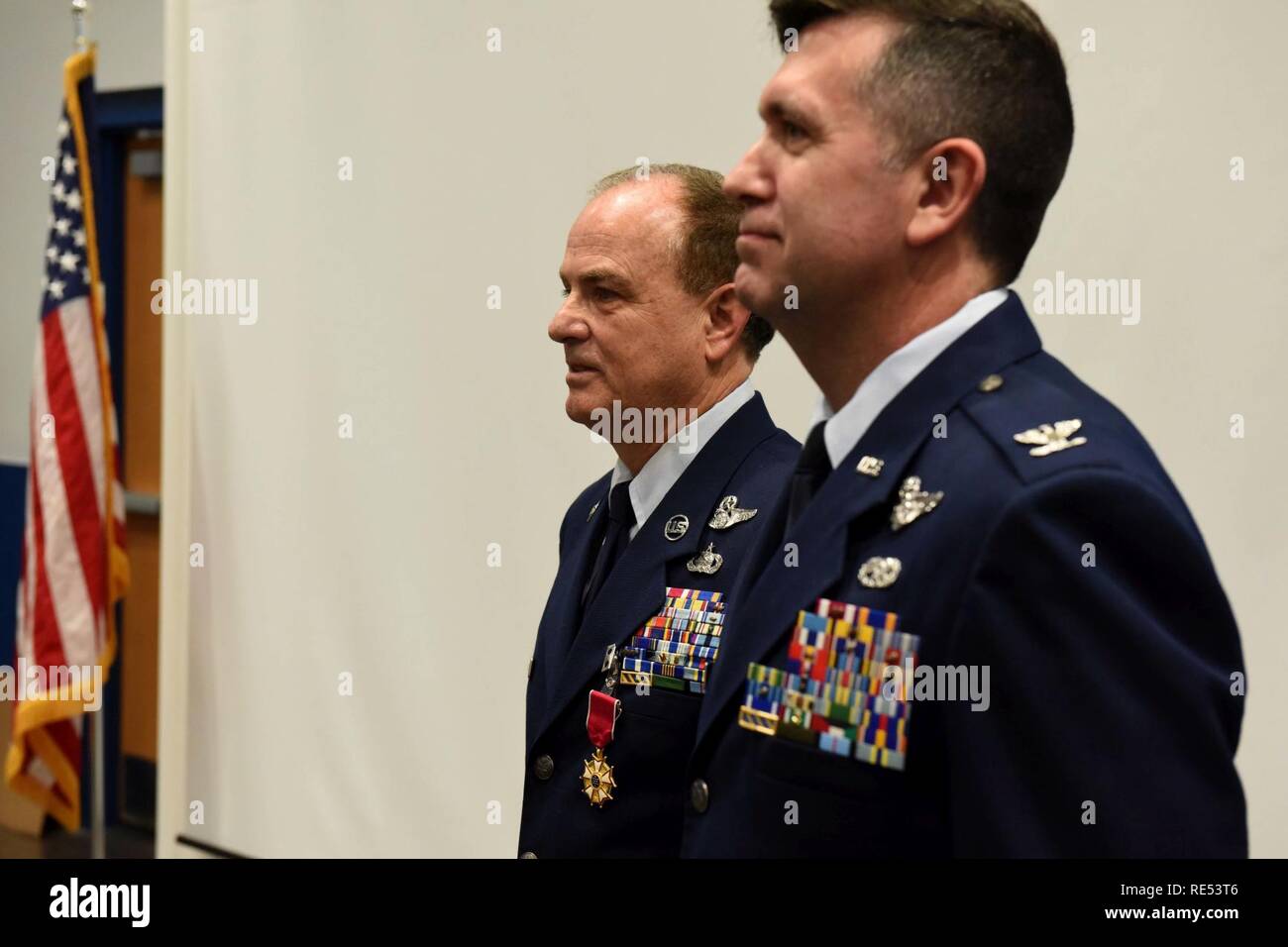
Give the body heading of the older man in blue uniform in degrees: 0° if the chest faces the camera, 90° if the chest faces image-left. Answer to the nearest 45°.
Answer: approximately 45°

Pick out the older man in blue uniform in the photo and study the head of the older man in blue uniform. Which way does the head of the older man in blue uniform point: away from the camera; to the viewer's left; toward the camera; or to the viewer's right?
to the viewer's left
